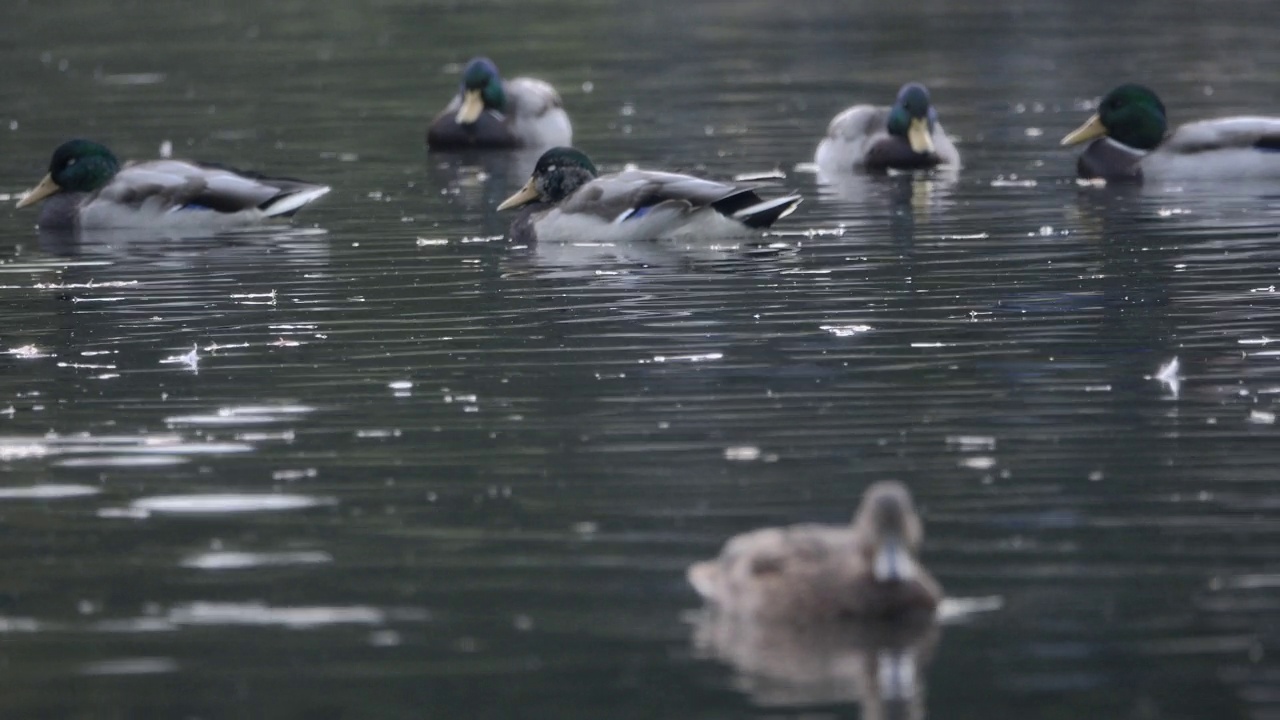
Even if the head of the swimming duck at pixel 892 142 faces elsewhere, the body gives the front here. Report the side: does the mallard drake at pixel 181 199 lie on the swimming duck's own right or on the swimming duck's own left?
on the swimming duck's own right

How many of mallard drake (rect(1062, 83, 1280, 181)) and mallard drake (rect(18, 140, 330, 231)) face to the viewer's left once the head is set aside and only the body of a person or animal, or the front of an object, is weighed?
2

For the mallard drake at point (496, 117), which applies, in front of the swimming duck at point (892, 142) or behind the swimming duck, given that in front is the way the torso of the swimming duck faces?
behind

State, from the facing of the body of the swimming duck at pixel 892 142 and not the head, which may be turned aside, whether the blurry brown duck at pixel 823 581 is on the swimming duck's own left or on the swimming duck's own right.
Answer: on the swimming duck's own right

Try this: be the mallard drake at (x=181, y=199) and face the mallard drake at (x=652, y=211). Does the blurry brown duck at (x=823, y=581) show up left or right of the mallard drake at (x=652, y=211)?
right

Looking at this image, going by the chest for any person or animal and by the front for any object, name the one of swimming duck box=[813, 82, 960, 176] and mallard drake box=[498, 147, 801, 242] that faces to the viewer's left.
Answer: the mallard drake

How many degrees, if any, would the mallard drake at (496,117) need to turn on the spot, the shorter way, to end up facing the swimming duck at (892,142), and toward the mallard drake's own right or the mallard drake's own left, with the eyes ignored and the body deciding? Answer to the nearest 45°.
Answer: approximately 90° to the mallard drake's own left

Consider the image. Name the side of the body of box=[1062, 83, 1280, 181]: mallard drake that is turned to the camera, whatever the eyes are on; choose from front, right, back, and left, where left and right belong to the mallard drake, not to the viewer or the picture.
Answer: left

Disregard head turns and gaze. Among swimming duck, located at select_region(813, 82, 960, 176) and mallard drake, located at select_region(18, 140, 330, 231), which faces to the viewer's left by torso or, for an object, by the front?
the mallard drake

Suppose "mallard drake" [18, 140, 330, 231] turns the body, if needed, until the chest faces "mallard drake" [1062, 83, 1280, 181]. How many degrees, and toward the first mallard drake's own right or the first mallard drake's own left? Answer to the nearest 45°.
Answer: approximately 180°

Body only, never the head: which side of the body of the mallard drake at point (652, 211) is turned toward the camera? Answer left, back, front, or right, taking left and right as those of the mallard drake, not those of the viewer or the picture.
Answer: left

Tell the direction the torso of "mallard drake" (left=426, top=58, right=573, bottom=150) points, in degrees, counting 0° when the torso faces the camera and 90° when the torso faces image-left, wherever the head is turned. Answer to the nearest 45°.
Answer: approximately 45°
